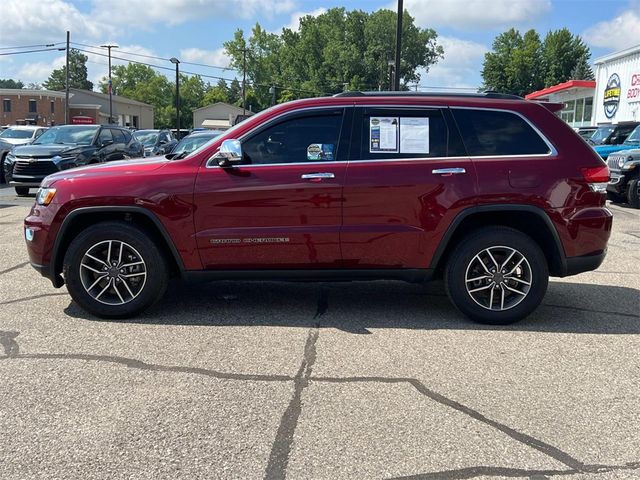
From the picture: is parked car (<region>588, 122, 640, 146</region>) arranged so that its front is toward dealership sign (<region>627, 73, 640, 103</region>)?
no

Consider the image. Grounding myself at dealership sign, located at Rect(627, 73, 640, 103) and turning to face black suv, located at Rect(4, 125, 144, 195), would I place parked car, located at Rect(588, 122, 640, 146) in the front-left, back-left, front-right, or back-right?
front-left

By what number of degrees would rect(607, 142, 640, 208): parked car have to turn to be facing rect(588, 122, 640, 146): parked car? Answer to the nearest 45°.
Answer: approximately 135° to its right

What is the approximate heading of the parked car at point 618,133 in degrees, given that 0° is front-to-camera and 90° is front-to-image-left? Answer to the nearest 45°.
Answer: approximately 45°

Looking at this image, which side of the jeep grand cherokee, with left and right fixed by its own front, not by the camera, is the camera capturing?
left

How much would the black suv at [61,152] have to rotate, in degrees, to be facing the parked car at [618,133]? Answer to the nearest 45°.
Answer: approximately 135° to its left

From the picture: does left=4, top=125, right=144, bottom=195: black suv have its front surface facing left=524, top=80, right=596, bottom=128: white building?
no

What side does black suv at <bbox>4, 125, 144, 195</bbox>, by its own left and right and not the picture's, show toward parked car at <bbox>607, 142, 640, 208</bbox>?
left

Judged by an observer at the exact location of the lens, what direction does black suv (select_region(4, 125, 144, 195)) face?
facing the viewer and to the left of the viewer

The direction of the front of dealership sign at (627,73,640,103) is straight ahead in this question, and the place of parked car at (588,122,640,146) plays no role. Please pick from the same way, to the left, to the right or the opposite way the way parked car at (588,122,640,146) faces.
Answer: the same way

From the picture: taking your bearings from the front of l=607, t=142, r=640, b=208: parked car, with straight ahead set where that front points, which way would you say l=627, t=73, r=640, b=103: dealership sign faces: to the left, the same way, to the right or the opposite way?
the same way

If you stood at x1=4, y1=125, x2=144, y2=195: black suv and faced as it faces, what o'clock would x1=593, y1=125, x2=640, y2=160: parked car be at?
The parked car is roughly at 8 o'clock from the black suv.

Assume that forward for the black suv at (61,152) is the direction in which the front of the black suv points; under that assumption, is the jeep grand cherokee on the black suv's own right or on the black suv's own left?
on the black suv's own left

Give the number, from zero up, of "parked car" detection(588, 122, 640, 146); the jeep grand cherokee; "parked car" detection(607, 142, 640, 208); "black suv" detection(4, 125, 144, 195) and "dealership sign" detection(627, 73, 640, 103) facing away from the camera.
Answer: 0

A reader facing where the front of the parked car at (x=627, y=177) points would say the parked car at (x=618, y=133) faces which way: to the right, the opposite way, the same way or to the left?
the same way

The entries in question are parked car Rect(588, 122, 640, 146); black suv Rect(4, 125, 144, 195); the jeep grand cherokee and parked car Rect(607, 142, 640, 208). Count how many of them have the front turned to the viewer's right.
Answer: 0
